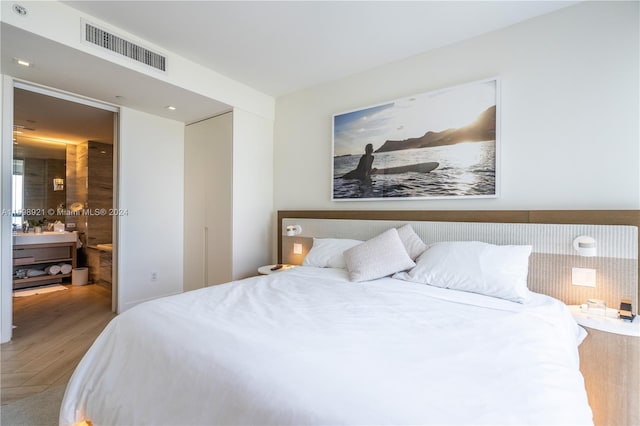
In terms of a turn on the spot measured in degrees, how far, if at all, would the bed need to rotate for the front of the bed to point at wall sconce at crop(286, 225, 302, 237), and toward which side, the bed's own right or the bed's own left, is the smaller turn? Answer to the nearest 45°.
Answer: approximately 135° to the bed's own right

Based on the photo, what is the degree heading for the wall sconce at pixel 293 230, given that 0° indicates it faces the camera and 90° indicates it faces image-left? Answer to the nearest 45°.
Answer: approximately 45°

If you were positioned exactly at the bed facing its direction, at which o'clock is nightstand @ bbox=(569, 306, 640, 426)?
The nightstand is roughly at 7 o'clock from the bed.
